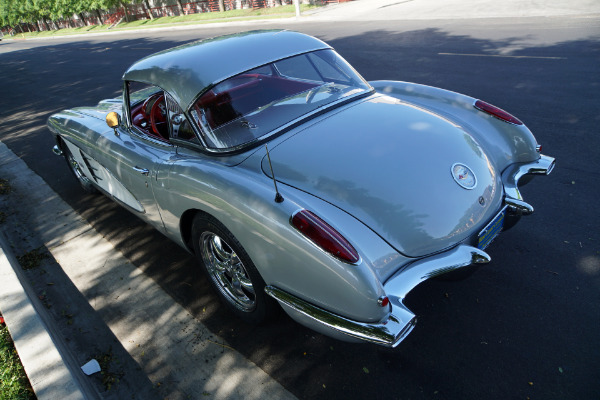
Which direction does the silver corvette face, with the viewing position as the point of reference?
facing away from the viewer and to the left of the viewer
